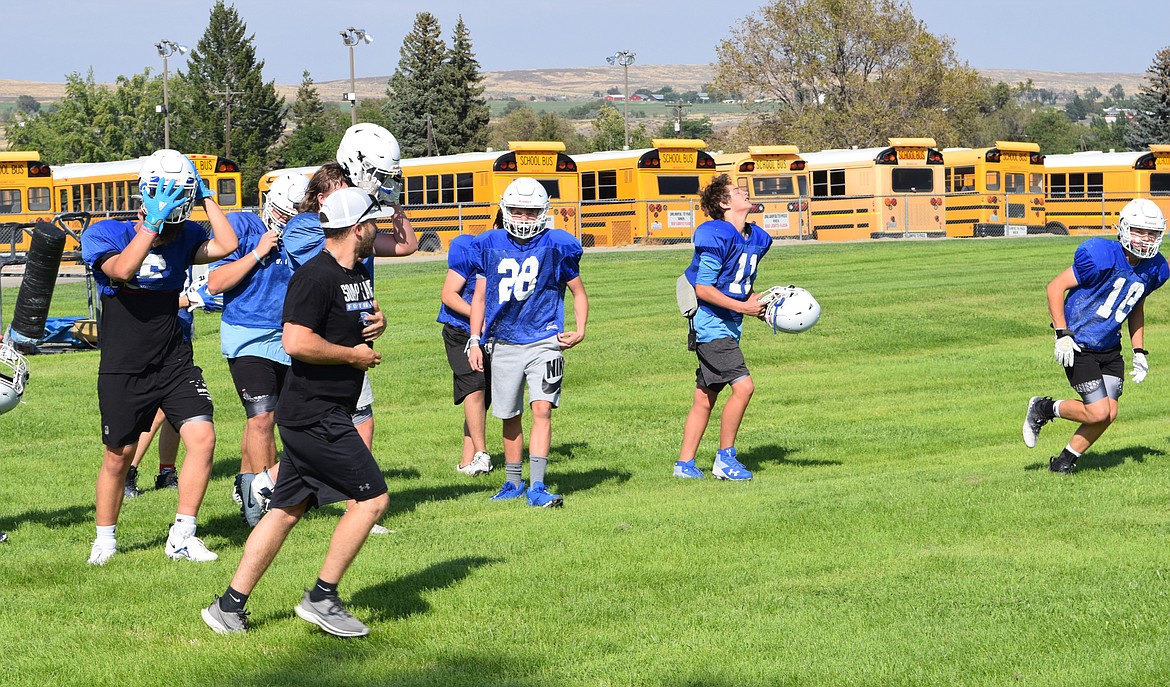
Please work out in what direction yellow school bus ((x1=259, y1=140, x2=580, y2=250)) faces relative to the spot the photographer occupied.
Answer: facing away from the viewer and to the left of the viewer

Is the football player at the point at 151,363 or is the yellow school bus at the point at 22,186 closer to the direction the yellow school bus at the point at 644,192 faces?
the yellow school bus

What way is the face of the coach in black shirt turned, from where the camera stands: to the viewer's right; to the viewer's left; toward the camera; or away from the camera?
to the viewer's right

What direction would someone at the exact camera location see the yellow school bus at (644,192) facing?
facing away from the viewer and to the left of the viewer

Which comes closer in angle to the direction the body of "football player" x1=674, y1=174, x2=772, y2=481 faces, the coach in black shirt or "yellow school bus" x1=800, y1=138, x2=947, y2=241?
the coach in black shirt

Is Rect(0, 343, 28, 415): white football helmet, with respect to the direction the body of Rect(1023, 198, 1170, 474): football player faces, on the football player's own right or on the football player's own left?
on the football player's own right

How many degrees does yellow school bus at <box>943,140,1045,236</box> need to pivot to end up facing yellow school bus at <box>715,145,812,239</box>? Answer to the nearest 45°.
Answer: approximately 45° to its left

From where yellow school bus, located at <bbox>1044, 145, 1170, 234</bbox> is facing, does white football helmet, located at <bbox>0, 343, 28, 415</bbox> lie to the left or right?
on its left

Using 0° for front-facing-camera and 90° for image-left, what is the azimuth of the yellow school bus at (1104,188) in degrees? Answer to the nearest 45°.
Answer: approximately 135°

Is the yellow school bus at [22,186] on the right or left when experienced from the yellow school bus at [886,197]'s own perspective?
on its left
